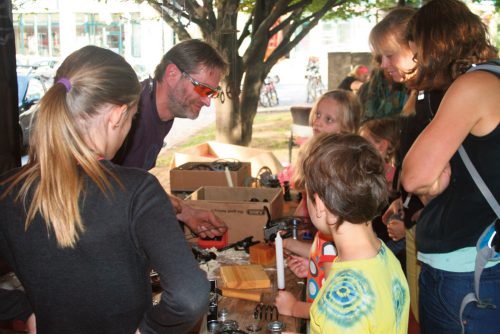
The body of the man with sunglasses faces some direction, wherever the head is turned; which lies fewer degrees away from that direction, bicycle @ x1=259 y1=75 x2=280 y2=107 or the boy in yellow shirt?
the boy in yellow shirt

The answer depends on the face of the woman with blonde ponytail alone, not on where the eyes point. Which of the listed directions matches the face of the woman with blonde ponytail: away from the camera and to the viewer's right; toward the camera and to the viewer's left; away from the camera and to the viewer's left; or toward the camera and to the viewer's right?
away from the camera and to the viewer's right

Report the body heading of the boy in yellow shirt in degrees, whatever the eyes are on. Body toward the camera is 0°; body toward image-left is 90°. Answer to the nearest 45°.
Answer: approximately 135°

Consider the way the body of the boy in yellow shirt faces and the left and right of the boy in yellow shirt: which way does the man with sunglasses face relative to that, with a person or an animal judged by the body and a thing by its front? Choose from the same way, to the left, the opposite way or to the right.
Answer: the opposite way

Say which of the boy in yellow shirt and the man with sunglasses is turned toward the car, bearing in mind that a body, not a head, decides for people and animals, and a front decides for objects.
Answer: the boy in yellow shirt

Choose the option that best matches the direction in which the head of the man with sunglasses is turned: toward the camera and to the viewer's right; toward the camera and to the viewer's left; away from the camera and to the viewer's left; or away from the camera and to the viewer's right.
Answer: toward the camera and to the viewer's right

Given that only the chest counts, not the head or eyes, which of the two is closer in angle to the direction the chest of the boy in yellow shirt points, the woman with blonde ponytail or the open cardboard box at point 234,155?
the open cardboard box

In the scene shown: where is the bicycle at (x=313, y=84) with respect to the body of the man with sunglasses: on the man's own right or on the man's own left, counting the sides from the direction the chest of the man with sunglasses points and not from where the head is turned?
on the man's own left

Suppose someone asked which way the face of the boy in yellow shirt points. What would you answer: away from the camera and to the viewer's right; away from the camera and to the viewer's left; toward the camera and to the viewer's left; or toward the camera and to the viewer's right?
away from the camera and to the viewer's left

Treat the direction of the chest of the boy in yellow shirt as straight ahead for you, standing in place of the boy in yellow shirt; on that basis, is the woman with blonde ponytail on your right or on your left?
on your left

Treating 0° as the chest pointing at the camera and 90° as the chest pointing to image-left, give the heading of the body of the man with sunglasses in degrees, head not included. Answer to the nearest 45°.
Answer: approximately 315°
